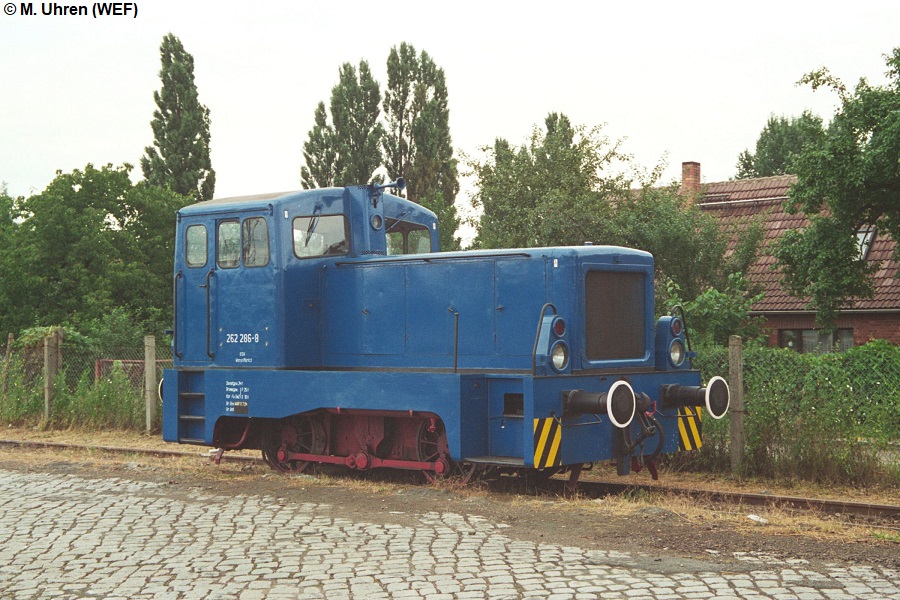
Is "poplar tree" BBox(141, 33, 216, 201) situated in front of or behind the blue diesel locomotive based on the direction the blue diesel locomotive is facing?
behind

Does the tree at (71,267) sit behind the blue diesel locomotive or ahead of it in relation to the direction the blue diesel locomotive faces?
behind

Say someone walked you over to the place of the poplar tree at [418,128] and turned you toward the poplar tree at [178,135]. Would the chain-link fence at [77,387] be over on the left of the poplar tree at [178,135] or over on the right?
left

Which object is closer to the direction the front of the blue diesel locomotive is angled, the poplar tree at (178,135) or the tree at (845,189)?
the tree

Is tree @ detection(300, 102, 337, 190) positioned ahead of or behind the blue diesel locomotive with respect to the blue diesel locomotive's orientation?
behind

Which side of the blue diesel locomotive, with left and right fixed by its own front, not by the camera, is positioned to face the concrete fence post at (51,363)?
back

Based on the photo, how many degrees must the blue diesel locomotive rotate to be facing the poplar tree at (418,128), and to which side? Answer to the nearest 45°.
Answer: approximately 135° to its left

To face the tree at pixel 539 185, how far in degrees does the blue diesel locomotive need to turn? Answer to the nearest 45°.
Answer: approximately 135° to its left

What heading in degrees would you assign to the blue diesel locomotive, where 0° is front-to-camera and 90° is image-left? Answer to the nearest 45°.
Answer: approximately 315°

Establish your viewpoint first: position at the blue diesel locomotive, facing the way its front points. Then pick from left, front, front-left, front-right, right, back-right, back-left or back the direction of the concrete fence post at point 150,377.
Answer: back
